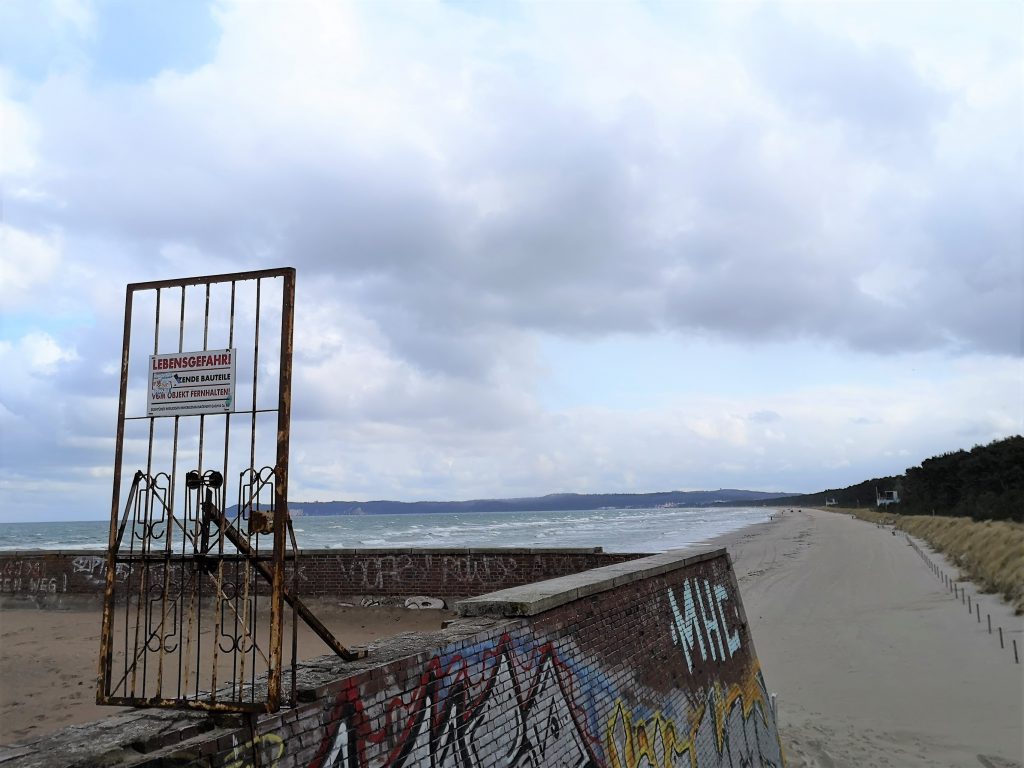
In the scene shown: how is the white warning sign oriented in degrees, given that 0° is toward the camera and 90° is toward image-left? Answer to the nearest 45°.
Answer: approximately 0°

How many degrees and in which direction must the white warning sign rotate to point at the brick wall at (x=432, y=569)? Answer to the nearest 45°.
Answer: approximately 135° to its left
